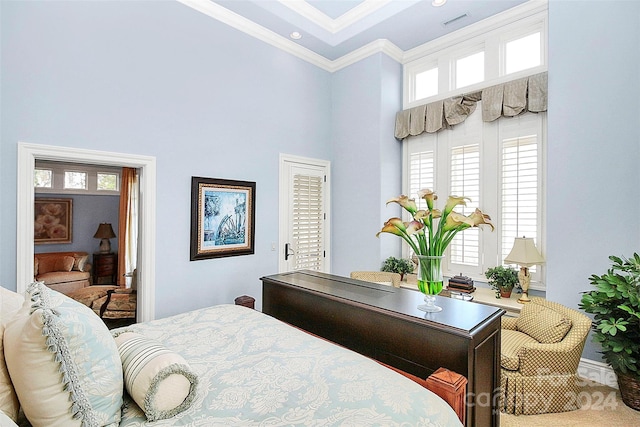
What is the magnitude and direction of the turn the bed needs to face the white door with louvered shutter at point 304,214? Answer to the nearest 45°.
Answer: approximately 45° to its left

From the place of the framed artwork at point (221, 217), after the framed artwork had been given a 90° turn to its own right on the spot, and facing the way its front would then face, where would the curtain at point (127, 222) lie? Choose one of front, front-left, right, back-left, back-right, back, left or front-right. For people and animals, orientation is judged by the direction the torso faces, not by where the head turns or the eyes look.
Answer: right

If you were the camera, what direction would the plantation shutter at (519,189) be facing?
facing the viewer and to the left of the viewer

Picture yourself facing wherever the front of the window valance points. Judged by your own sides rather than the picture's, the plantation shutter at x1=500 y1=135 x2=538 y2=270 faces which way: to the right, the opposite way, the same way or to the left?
the same way

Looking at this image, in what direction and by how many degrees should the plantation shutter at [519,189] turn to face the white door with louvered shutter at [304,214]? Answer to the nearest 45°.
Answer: approximately 45° to its right

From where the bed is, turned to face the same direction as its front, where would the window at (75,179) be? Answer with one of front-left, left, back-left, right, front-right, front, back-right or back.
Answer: left

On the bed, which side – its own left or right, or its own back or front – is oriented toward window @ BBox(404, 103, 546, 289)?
front

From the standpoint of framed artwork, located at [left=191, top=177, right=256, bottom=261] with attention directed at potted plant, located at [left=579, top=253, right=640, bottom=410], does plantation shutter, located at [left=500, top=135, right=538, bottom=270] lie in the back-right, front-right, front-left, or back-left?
front-left

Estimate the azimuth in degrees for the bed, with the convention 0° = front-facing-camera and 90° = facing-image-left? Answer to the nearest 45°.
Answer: approximately 225°

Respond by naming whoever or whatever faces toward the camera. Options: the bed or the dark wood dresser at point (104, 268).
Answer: the dark wood dresser

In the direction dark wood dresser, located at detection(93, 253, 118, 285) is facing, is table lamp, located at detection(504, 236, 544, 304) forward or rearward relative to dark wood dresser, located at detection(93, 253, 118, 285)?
forward

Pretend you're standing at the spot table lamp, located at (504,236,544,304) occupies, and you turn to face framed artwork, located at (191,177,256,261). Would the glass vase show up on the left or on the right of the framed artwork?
left

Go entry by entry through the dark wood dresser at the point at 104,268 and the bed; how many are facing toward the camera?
1

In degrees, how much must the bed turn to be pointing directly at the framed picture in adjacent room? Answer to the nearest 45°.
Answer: approximately 90° to its left

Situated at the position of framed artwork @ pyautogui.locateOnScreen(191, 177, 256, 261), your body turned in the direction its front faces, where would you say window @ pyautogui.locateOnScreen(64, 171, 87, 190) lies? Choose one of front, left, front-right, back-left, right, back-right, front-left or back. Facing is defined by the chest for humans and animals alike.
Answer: back

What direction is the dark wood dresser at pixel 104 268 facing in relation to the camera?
toward the camera

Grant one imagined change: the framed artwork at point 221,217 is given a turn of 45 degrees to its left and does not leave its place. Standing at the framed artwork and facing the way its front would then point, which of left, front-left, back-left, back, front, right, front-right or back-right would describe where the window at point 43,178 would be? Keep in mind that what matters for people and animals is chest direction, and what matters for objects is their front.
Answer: back-left
